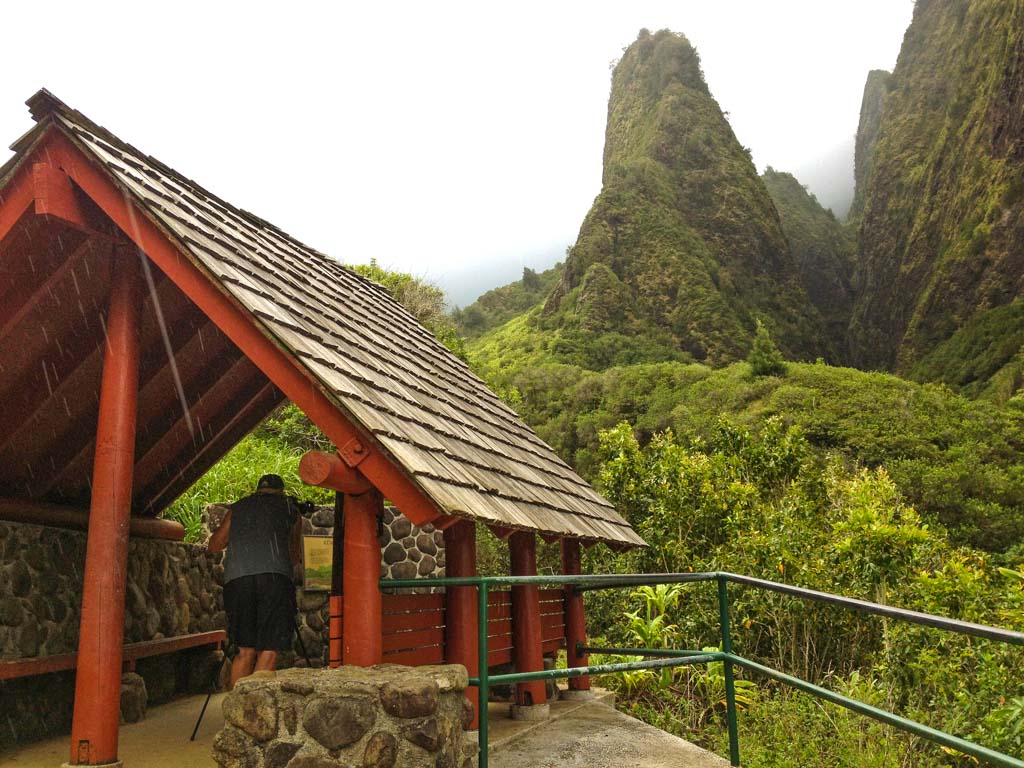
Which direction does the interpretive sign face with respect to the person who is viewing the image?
facing the viewer

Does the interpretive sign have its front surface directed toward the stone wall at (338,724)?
yes

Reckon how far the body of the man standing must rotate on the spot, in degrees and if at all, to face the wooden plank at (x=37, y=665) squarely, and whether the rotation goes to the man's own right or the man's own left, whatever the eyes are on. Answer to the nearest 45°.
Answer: approximately 90° to the man's own left

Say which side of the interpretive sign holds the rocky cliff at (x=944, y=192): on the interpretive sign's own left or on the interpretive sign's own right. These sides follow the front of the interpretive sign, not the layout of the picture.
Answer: on the interpretive sign's own left

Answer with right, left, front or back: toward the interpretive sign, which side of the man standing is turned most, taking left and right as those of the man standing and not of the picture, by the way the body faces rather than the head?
front

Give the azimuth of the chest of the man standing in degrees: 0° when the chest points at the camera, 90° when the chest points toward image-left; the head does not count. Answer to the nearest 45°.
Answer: approximately 180°

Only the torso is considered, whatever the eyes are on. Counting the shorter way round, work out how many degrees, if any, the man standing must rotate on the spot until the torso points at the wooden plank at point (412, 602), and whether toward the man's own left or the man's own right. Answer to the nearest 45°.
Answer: approximately 135° to the man's own right

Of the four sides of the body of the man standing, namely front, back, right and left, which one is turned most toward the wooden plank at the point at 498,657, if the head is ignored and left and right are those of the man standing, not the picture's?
right

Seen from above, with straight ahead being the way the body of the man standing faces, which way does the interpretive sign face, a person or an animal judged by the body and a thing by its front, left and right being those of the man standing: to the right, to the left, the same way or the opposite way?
the opposite way
